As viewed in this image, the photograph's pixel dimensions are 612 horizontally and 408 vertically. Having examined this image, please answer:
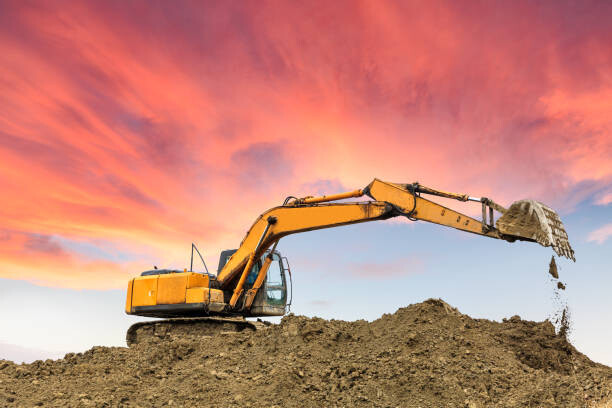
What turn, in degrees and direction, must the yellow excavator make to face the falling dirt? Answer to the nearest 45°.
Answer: approximately 45° to its right

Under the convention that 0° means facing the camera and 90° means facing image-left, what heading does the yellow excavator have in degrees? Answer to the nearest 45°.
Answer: approximately 270°
